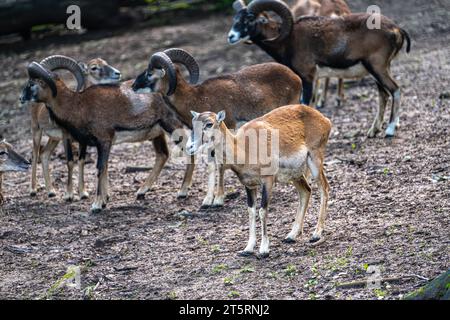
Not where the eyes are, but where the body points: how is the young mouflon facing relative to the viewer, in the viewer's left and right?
facing the viewer and to the left of the viewer

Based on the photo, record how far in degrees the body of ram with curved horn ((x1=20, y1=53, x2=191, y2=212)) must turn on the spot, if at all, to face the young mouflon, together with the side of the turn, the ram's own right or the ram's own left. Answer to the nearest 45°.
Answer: approximately 135° to the ram's own left

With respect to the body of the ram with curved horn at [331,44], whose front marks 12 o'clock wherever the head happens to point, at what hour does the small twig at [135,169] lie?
The small twig is roughly at 11 o'clock from the ram with curved horn.

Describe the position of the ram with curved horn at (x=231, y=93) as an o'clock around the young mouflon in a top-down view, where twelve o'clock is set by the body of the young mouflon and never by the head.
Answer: The ram with curved horn is roughly at 4 o'clock from the young mouflon.

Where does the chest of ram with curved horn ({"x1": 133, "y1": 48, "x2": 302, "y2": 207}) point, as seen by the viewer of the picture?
to the viewer's left

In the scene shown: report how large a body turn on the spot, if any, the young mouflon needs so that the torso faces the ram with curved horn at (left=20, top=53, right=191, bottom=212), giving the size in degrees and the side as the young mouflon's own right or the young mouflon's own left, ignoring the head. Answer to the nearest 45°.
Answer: approximately 90° to the young mouflon's own right

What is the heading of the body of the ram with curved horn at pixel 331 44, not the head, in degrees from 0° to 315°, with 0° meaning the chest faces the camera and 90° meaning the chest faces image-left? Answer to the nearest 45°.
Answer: approximately 90°

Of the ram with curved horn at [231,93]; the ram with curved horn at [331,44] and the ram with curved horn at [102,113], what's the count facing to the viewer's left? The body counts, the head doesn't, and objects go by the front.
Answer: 3

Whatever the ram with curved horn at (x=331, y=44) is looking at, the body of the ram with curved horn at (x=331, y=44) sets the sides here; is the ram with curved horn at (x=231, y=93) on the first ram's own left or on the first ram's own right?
on the first ram's own left

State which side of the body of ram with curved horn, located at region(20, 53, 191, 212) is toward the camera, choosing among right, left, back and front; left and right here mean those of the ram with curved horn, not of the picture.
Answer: left

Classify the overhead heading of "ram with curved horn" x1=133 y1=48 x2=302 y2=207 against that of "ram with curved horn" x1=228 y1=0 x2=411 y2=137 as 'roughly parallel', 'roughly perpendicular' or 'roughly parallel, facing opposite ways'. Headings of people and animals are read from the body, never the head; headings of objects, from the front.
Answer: roughly parallel
